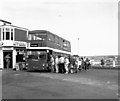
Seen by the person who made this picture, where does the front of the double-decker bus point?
facing the viewer and to the left of the viewer
